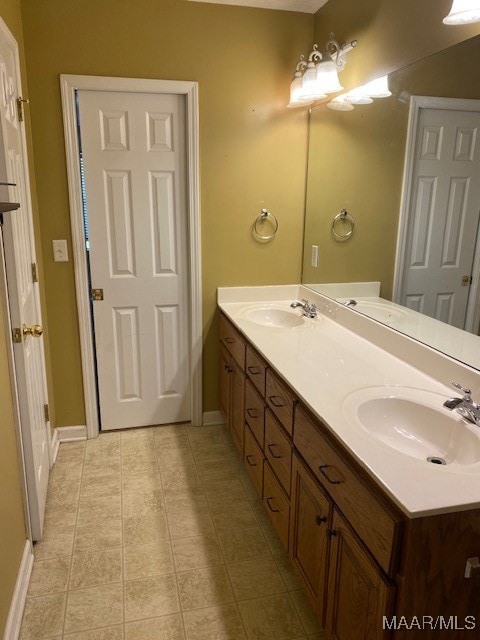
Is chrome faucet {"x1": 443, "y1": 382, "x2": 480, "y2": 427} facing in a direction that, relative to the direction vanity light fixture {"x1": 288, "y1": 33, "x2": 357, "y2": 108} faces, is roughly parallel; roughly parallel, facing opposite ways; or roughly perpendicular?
roughly parallel

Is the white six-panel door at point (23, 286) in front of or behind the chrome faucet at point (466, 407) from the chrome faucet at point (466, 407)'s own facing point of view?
in front

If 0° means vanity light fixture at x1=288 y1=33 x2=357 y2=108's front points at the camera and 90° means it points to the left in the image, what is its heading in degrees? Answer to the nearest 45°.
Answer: approximately 45°

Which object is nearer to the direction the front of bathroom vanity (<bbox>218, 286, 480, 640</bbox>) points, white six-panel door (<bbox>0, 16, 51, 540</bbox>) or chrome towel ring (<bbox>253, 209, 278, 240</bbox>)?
the white six-panel door

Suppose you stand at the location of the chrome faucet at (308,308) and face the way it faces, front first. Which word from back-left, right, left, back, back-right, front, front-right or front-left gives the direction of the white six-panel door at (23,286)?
front

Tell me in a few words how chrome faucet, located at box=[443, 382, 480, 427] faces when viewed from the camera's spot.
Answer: facing the viewer and to the left of the viewer

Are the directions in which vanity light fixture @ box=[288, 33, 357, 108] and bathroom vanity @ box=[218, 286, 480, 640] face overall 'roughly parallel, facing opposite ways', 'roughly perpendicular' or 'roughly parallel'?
roughly parallel

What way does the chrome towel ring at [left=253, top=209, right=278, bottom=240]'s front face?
toward the camera

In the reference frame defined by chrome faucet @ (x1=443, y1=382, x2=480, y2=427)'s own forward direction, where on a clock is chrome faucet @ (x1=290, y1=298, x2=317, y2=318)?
chrome faucet @ (x1=290, y1=298, x2=317, y2=318) is roughly at 3 o'clock from chrome faucet @ (x1=443, y1=382, x2=480, y2=427).

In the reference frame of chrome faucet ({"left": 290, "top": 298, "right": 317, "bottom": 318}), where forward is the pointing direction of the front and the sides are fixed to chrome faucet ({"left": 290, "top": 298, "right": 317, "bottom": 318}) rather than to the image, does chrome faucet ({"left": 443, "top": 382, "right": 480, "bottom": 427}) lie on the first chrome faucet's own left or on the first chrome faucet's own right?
on the first chrome faucet's own left
